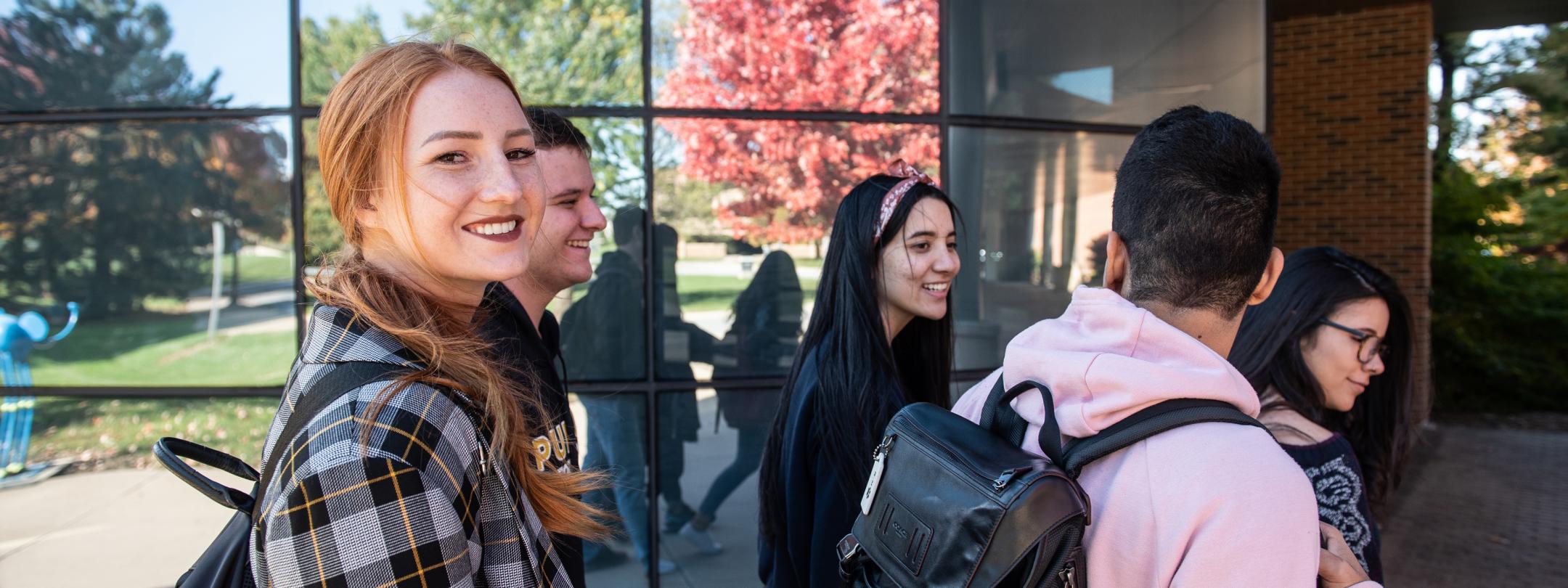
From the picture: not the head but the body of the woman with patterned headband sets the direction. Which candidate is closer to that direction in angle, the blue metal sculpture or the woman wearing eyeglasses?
the woman wearing eyeglasses

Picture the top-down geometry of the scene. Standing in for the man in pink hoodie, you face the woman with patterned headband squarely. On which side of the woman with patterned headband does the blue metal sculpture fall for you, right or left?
left

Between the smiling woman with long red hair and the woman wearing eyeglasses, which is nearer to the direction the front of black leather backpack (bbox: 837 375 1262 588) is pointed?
the smiling woman with long red hair

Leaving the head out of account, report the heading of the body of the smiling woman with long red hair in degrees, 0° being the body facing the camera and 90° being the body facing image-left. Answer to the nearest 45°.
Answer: approximately 270°

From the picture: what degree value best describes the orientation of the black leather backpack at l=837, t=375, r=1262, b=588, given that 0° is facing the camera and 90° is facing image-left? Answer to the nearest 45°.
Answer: approximately 45°

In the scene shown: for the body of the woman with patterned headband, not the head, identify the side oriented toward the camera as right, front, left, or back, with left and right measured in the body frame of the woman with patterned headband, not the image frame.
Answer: right

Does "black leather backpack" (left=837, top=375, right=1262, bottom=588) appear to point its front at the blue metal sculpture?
no

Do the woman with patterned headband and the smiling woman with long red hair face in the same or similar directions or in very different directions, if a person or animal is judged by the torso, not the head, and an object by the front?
same or similar directions

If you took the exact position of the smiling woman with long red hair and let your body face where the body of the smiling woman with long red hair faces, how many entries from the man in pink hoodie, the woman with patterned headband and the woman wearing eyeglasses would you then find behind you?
0

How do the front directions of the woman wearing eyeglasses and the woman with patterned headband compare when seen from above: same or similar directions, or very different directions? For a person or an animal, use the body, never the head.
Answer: same or similar directions

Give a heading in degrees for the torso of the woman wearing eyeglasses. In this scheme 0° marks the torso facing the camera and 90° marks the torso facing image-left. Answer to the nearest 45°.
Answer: approximately 270°

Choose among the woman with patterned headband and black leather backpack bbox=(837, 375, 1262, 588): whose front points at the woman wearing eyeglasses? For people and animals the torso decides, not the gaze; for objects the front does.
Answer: the woman with patterned headband

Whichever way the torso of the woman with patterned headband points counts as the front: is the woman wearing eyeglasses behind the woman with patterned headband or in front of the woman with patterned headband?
in front

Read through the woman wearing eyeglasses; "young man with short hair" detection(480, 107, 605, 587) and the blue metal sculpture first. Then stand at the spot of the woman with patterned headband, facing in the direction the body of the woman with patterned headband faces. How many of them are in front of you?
1

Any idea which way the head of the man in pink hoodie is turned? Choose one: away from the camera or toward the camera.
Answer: away from the camera

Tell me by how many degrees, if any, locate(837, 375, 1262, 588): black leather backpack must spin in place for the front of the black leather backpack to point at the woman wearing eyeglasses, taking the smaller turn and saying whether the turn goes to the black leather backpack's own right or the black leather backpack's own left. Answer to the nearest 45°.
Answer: approximately 180°

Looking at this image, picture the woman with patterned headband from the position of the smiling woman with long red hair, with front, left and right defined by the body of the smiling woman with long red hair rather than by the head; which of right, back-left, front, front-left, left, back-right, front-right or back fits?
front-left

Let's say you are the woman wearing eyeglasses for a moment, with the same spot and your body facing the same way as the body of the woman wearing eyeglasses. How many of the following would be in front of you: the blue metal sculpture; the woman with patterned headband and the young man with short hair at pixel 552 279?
0
